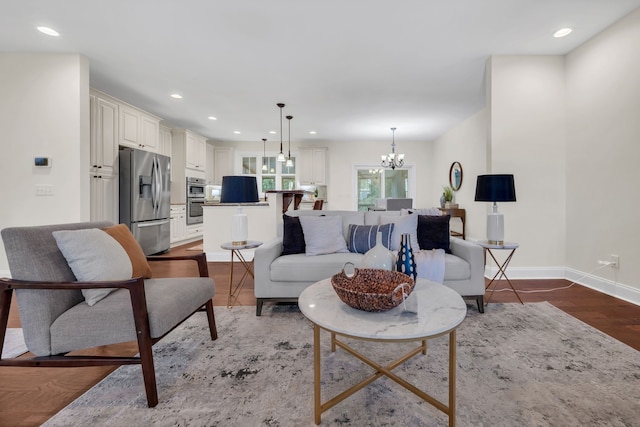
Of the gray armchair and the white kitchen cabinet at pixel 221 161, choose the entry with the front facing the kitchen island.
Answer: the white kitchen cabinet

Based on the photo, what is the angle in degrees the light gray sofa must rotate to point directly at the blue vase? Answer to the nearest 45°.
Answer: approximately 45° to its left

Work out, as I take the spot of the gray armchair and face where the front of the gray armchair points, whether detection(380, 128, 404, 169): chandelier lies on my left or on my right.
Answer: on my left

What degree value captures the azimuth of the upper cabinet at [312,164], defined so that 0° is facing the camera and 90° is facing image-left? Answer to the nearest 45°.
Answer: approximately 0°

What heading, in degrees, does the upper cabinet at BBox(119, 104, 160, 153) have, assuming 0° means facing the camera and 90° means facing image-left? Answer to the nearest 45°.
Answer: approximately 315°

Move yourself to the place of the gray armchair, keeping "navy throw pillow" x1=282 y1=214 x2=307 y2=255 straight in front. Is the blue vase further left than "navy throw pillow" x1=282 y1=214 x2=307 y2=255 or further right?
right

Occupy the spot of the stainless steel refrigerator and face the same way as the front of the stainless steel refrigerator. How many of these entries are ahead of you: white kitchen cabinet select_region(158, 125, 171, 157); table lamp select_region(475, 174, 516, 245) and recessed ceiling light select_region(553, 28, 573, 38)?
2

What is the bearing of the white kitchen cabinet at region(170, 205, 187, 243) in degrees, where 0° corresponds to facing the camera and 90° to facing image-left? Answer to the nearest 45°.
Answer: approximately 315°
